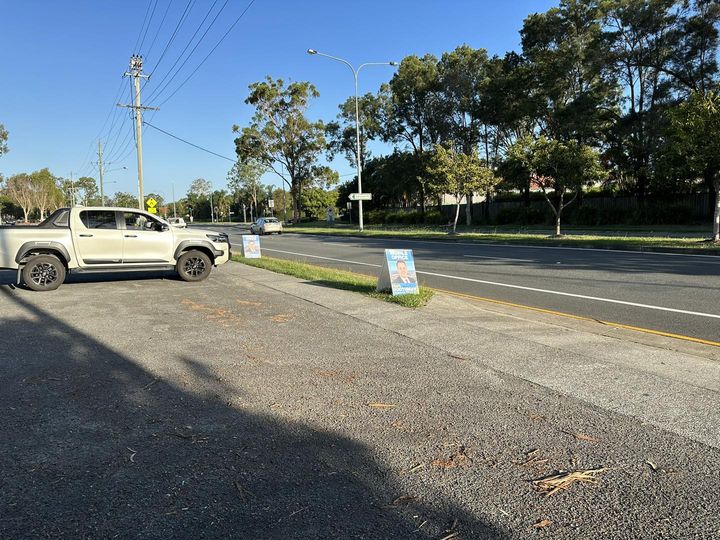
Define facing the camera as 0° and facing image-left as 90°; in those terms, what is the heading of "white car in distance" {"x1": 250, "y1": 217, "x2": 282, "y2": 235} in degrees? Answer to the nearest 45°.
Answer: approximately 135°

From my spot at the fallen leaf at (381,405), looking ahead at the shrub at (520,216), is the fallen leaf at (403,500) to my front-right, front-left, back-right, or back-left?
back-right

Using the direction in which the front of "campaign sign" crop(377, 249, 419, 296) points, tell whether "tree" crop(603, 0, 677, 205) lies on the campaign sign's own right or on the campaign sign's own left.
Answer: on the campaign sign's own left

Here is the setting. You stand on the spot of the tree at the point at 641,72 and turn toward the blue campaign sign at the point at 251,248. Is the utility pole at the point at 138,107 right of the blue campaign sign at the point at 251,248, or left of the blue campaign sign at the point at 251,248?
right

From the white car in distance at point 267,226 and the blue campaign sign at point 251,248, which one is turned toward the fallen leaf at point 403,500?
the blue campaign sign

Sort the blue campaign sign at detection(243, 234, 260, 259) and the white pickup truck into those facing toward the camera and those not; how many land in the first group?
1

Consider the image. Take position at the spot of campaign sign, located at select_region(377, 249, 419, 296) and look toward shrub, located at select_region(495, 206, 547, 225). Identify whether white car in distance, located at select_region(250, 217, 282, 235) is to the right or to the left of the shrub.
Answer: left

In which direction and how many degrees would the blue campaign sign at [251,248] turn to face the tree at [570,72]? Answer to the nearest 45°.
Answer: approximately 135° to its left

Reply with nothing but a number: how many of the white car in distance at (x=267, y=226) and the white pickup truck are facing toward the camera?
0

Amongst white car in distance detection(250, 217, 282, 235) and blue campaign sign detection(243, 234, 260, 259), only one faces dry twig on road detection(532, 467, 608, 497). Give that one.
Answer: the blue campaign sign

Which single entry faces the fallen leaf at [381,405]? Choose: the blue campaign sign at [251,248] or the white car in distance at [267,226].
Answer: the blue campaign sign

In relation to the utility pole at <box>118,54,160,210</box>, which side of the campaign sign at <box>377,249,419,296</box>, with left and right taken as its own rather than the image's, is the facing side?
back

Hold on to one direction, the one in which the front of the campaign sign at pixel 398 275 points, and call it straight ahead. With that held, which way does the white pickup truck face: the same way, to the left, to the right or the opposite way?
to the left

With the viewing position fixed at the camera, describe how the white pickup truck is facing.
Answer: facing to the right of the viewer

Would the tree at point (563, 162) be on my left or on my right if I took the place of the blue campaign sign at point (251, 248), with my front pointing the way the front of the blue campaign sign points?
on my left

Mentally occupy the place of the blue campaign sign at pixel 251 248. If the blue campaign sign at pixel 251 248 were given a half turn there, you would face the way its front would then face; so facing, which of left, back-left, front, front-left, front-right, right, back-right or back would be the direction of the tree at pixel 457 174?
front-right
